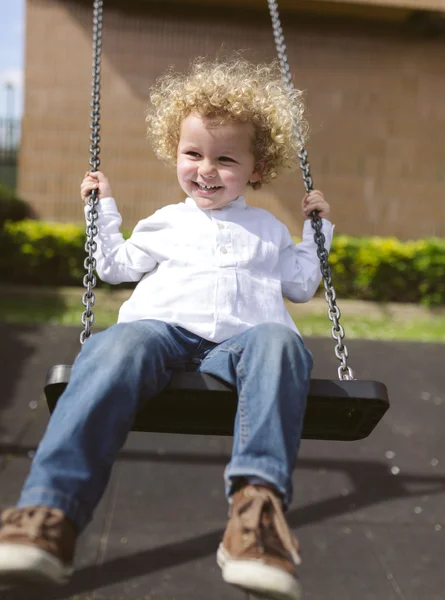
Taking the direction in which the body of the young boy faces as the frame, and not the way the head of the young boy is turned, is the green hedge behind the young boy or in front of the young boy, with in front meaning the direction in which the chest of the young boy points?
behind

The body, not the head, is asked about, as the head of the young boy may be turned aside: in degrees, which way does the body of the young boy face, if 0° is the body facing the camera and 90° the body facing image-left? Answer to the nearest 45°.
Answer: approximately 0°
